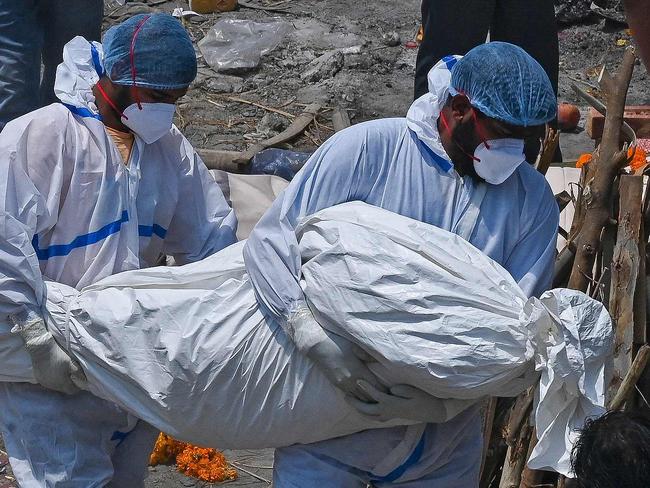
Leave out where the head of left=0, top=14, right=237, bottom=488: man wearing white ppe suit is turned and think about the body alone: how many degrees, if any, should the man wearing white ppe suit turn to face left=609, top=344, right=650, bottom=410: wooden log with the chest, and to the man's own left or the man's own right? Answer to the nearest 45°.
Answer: approximately 45° to the man's own left

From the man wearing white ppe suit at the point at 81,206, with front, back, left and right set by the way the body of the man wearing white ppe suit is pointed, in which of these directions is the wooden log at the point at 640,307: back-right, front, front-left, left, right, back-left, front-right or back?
front-left

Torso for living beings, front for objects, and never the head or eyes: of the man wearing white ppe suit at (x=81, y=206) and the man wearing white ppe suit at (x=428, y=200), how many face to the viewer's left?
0

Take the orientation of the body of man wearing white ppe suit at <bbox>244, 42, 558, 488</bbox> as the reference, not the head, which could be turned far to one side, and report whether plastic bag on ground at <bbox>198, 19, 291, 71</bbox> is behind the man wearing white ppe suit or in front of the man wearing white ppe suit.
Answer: behind

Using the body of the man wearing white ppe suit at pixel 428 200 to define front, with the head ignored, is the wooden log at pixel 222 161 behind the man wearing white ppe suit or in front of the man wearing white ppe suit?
behind

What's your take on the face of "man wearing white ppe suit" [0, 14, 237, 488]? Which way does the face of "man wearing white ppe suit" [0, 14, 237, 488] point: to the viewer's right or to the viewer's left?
to the viewer's right

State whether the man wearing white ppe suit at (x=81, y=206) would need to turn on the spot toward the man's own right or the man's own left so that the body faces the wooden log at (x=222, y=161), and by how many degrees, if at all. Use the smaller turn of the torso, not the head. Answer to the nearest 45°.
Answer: approximately 135° to the man's own left

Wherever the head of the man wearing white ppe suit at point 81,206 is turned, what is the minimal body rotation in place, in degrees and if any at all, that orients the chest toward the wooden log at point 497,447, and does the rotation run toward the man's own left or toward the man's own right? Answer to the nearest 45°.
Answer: approximately 45° to the man's own left

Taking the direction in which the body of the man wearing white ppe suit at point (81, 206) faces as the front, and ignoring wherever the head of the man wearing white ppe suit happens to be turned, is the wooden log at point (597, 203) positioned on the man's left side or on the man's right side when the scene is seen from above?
on the man's left side

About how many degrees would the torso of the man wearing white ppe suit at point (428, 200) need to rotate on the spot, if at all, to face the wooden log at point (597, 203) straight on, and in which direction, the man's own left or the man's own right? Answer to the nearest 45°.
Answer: approximately 90° to the man's own left
